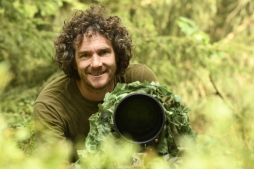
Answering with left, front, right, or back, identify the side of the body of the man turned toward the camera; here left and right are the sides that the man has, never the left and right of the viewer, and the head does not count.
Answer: front
